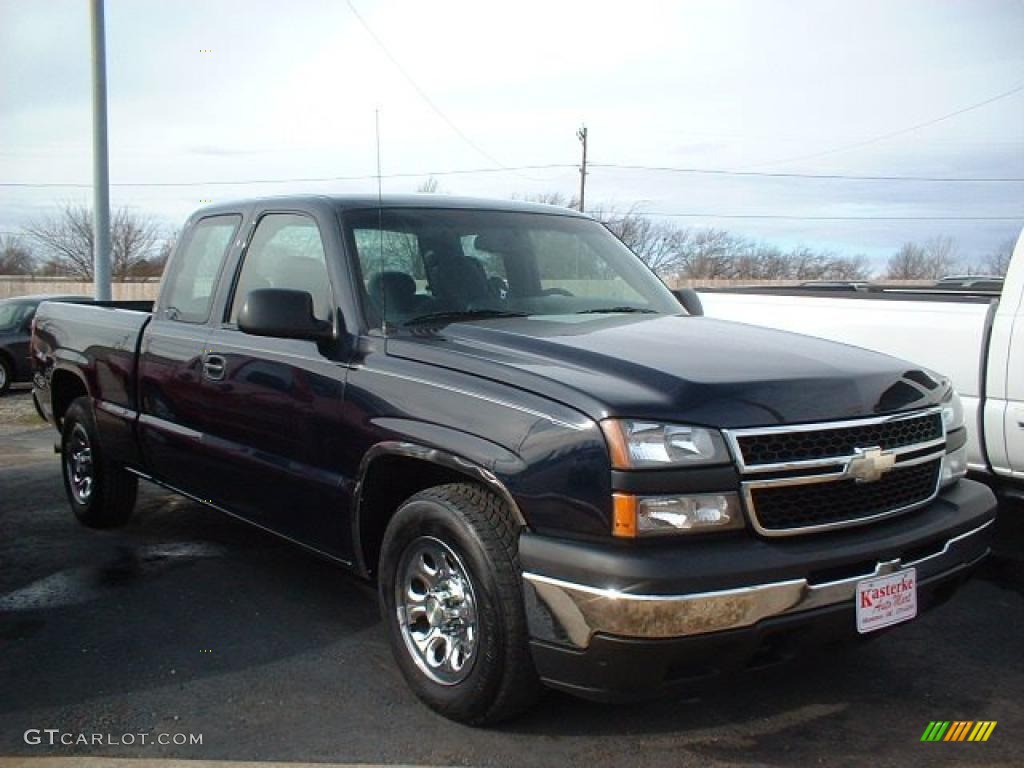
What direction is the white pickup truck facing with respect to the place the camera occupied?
facing the viewer and to the right of the viewer

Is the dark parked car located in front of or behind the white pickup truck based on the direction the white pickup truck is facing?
behind

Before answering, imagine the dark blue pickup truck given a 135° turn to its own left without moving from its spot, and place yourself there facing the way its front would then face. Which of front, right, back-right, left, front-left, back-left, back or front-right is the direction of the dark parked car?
front-left

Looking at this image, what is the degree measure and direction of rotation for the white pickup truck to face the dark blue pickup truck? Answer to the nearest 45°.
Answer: approximately 90° to its right

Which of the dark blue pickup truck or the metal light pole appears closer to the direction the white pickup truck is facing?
the dark blue pickup truck

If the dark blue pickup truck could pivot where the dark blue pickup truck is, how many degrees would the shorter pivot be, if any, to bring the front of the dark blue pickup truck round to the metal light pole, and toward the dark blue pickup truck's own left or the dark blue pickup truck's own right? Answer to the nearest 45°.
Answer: approximately 180°

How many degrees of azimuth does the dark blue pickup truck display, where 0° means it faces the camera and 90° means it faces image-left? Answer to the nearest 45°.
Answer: approximately 315°

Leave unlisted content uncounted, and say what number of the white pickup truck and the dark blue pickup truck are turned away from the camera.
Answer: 0

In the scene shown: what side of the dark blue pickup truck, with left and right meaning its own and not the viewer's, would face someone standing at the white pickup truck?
left
